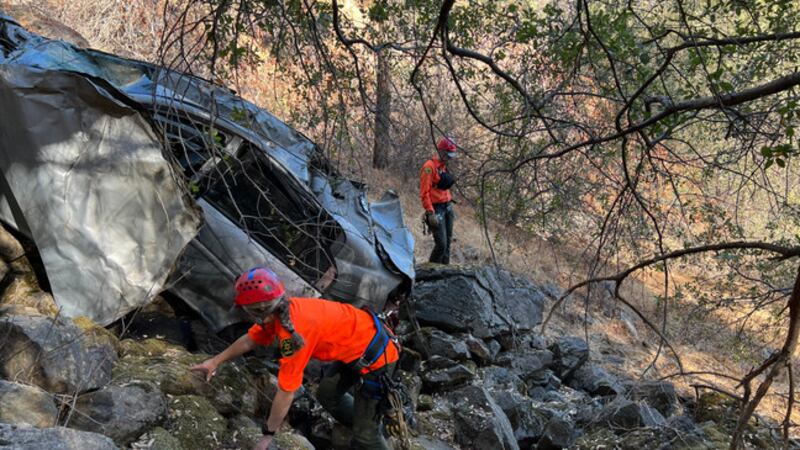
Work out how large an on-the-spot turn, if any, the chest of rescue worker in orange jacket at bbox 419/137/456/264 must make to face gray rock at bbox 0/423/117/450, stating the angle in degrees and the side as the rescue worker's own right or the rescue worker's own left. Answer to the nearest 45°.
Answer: approximately 45° to the rescue worker's own right

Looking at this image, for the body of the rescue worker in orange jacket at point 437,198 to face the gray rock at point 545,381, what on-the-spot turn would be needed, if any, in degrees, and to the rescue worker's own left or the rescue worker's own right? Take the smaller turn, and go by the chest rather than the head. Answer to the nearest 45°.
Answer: approximately 45° to the rescue worker's own left

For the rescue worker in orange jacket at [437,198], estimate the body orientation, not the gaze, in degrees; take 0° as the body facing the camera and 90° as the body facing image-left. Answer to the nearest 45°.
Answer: approximately 315°

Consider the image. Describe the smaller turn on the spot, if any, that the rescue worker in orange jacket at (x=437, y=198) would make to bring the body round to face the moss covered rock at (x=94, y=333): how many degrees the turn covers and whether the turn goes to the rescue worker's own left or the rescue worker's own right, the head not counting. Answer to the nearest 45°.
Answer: approximately 45° to the rescue worker's own right

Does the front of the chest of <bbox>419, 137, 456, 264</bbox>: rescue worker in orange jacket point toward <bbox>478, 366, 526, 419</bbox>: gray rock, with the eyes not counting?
no

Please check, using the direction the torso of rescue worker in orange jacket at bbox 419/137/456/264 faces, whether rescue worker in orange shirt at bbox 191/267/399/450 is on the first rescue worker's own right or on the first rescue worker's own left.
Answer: on the first rescue worker's own right

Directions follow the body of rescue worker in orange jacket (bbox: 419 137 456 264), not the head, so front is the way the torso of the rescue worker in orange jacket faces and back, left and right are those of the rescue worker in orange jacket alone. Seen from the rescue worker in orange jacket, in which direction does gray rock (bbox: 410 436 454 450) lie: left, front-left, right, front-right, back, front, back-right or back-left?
front-right
